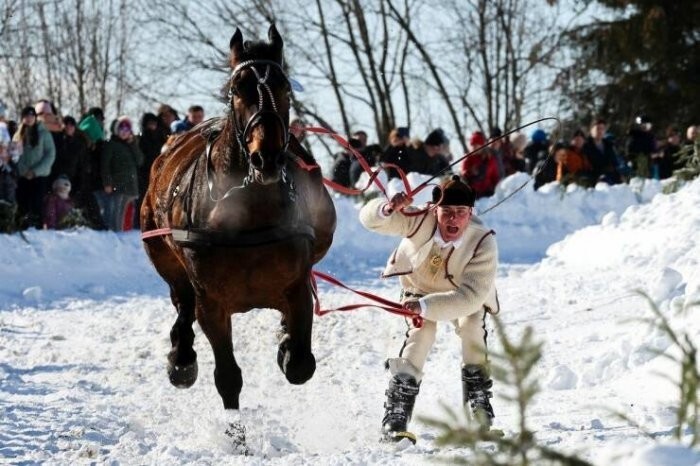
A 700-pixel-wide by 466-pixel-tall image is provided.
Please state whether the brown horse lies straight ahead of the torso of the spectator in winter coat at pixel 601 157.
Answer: yes

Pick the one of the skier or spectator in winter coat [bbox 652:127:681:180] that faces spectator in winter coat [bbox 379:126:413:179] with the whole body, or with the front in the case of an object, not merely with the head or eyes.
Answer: spectator in winter coat [bbox 652:127:681:180]

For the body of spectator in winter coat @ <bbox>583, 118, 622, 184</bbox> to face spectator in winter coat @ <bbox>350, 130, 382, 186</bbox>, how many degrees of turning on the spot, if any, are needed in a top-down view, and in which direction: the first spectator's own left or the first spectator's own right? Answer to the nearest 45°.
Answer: approximately 45° to the first spectator's own right

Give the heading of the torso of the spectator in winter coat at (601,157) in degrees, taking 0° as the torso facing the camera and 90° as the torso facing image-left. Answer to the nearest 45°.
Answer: approximately 0°

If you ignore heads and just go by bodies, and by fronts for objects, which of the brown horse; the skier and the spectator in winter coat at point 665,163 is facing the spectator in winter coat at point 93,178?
the spectator in winter coat at point 665,163

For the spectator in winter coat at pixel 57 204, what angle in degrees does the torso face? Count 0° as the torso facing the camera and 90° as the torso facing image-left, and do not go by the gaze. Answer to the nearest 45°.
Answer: approximately 315°

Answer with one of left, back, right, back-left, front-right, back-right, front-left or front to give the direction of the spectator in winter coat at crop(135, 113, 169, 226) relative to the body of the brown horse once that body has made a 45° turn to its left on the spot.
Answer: back-left
